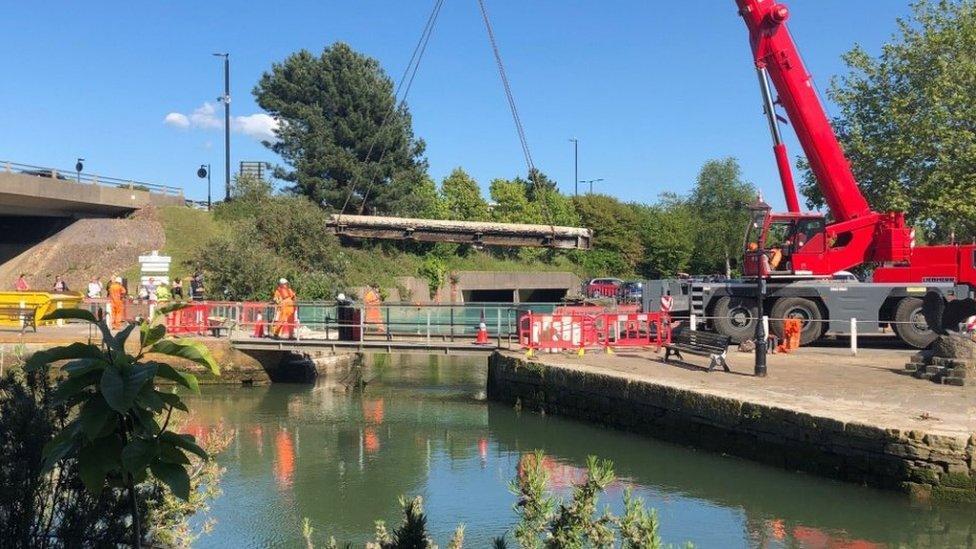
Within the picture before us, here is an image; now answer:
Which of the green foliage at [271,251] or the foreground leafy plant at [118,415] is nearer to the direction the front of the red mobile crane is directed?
the green foliage

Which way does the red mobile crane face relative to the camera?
to the viewer's left

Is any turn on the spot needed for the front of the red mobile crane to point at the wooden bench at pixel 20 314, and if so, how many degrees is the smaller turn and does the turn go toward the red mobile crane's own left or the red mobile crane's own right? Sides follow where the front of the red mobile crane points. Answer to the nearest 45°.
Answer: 0° — it already faces it

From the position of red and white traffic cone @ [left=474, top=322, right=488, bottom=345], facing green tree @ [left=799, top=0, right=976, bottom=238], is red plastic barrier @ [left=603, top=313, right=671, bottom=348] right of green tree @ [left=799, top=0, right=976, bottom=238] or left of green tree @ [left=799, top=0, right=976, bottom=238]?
right

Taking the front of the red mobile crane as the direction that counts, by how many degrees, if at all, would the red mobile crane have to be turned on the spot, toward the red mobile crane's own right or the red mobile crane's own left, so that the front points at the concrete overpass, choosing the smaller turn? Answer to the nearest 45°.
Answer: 0° — it already faces it

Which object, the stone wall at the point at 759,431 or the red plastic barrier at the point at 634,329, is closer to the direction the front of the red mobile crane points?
the red plastic barrier
